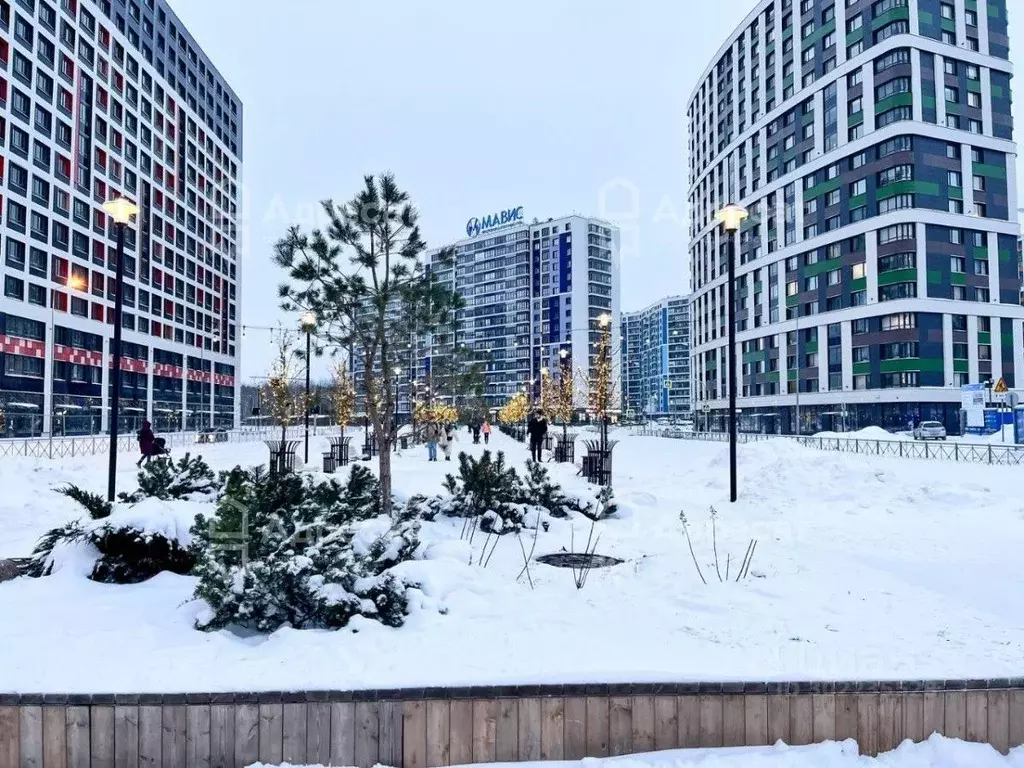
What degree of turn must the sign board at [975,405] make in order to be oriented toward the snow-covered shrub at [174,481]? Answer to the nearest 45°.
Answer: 0° — it already faces it

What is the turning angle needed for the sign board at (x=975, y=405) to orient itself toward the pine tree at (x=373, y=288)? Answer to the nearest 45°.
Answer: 0° — it already faces it

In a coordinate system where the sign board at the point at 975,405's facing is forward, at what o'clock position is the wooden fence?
The wooden fence is roughly at 12 o'clock from the sign board.

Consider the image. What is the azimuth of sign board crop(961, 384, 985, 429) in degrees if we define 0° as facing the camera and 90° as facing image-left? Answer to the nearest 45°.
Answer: approximately 0°

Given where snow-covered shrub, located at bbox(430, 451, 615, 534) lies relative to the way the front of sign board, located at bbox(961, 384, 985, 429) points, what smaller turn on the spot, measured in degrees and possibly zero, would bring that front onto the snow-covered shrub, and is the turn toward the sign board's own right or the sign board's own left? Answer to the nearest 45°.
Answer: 0° — it already faces it

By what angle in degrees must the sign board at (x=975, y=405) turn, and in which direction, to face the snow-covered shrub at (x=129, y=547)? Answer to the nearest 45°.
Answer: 0° — it already faces it

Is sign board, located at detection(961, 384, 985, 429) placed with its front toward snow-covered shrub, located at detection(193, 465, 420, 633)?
yes

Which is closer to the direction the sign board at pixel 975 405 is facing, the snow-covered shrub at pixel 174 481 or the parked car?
the snow-covered shrub
